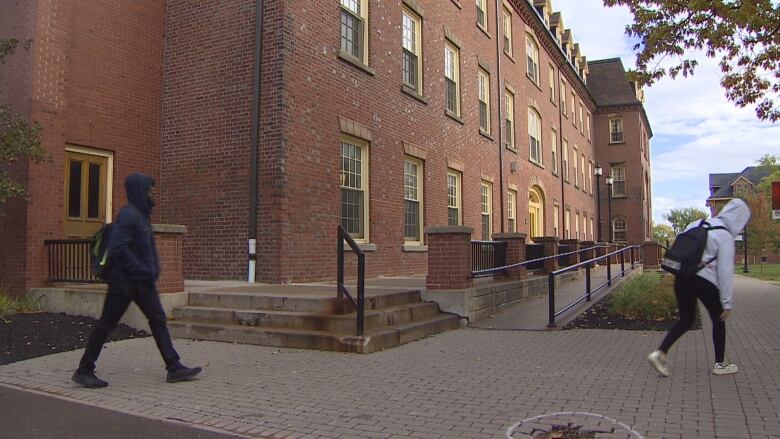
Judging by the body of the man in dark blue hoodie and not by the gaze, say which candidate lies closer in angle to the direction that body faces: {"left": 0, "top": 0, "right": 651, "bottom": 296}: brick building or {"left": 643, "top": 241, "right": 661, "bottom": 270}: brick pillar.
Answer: the brick pillar

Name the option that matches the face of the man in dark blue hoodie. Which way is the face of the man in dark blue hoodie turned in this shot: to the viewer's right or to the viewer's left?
to the viewer's right

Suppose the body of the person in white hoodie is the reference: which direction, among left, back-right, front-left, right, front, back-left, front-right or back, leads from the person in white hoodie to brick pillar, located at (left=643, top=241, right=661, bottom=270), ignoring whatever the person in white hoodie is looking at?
left

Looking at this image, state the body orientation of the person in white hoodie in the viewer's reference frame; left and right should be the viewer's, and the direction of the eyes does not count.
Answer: facing to the right of the viewer

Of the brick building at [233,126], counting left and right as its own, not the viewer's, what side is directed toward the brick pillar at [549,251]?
front

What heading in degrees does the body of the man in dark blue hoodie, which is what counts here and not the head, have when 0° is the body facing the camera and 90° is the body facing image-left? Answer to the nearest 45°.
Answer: approximately 270°

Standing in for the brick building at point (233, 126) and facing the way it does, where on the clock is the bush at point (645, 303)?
The bush is roughly at 11 o'clock from the brick building.
